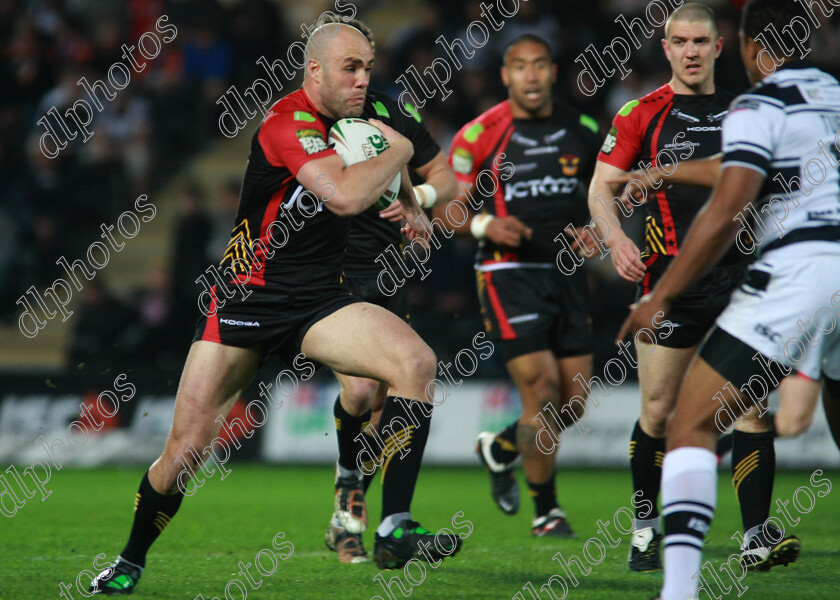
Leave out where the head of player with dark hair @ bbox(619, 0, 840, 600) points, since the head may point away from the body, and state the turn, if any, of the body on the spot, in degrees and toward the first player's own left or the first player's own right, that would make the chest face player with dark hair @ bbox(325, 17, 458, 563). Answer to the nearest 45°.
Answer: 0° — they already face them

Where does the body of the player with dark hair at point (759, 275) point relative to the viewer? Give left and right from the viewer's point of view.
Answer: facing away from the viewer and to the left of the viewer

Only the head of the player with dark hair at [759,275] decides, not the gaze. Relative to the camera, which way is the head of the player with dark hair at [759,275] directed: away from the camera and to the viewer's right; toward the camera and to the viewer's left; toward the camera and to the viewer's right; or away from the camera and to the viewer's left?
away from the camera and to the viewer's left

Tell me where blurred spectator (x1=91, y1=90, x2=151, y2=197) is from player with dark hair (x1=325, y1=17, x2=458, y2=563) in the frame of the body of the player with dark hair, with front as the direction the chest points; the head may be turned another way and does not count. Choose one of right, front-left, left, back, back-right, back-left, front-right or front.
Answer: back

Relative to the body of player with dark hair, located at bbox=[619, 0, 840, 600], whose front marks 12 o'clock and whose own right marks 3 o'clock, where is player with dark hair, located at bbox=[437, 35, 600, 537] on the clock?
player with dark hair, located at bbox=[437, 35, 600, 537] is roughly at 1 o'clock from player with dark hair, located at bbox=[619, 0, 840, 600].

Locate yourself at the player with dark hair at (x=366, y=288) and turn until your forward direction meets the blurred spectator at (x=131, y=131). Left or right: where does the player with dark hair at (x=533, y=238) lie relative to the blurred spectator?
right

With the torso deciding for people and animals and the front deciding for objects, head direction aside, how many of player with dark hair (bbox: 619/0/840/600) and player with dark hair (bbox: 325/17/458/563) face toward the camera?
1

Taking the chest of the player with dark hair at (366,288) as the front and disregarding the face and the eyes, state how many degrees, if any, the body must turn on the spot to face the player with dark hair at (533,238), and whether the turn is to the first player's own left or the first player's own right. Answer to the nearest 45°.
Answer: approximately 135° to the first player's own left
